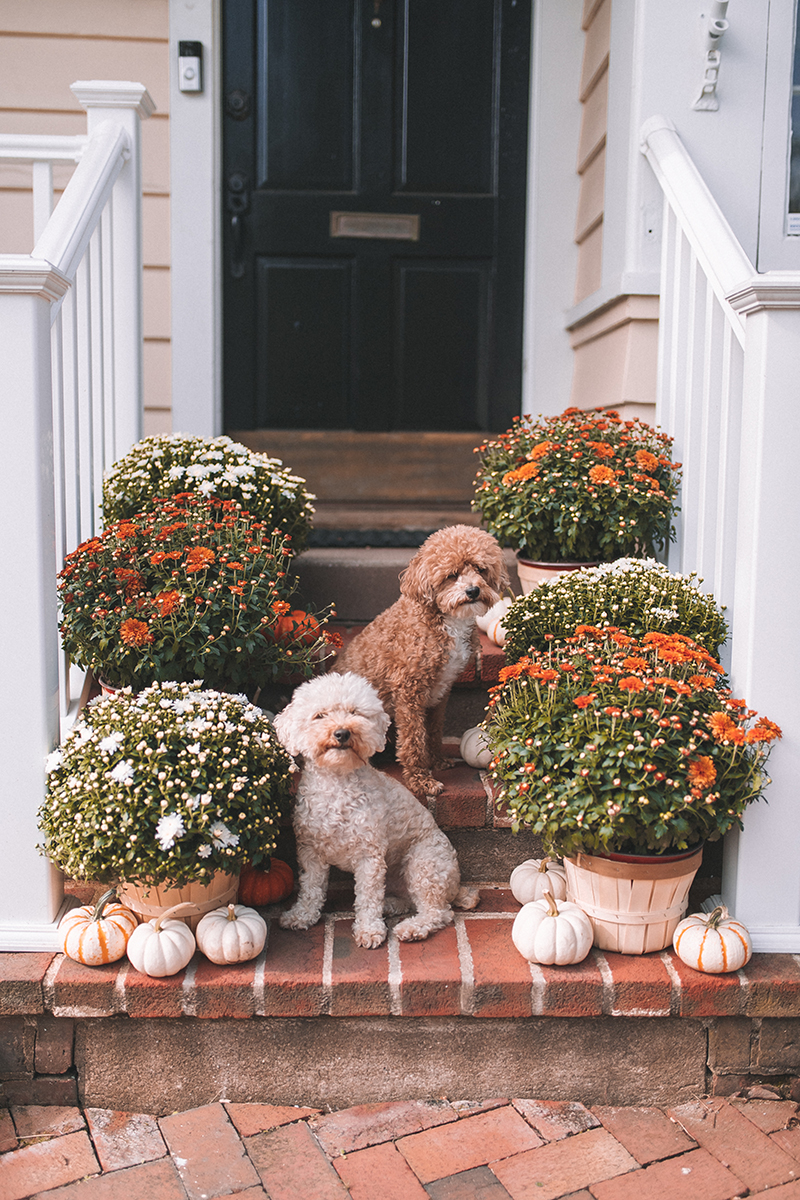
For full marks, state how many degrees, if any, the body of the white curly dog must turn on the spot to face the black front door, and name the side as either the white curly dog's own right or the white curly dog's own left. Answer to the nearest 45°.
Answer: approximately 135° to the white curly dog's own right

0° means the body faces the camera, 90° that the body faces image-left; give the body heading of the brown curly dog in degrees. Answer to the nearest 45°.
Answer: approximately 315°

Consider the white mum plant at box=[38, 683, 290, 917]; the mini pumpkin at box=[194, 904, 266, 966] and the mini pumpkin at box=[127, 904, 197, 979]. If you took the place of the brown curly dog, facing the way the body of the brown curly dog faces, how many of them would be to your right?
3

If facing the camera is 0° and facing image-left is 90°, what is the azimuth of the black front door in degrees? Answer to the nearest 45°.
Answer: approximately 0°

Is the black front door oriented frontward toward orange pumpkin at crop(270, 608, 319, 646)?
yes
